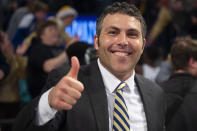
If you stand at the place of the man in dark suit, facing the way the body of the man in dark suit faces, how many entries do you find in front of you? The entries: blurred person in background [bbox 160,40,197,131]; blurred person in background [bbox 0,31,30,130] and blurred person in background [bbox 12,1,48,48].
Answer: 0

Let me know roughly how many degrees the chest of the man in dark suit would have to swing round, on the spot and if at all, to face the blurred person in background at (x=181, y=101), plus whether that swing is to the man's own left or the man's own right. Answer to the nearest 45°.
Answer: approximately 135° to the man's own left

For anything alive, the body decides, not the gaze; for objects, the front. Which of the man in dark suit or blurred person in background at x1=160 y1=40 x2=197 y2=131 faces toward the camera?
the man in dark suit

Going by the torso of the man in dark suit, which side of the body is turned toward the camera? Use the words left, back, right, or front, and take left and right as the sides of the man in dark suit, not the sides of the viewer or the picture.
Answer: front

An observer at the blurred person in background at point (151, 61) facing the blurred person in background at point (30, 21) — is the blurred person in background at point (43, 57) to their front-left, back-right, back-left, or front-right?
front-left

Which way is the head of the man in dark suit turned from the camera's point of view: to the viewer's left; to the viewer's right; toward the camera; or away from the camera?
toward the camera

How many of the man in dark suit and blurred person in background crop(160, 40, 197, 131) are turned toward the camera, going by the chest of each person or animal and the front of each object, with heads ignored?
1
